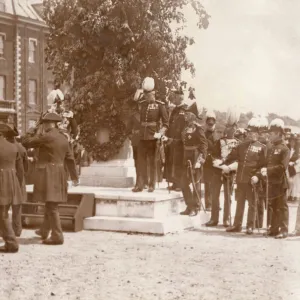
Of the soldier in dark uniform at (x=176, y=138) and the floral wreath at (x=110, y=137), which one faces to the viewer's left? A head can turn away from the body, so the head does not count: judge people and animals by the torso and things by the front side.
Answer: the soldier in dark uniform

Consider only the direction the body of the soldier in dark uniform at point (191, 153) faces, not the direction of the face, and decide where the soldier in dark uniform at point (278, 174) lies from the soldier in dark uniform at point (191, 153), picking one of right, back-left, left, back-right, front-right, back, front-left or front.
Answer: left

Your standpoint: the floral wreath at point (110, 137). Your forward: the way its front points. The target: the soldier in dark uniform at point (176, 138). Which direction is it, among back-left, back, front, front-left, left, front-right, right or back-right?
front-left

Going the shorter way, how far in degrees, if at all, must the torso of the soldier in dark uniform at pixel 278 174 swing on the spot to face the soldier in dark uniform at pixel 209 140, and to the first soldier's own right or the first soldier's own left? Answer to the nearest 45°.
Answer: approximately 90° to the first soldier's own right

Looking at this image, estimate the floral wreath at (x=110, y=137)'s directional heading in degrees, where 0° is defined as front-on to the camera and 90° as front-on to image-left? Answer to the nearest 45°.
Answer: approximately 0°

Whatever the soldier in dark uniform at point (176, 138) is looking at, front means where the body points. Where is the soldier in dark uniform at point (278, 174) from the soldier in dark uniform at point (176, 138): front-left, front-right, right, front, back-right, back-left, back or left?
back-left

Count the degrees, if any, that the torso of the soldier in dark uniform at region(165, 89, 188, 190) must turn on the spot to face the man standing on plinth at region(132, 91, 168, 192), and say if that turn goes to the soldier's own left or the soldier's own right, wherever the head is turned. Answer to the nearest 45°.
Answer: approximately 90° to the soldier's own right

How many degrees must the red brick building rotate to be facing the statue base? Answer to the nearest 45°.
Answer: approximately 45° to its right

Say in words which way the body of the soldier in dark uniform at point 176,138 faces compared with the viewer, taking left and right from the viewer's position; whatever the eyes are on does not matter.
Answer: facing to the left of the viewer
